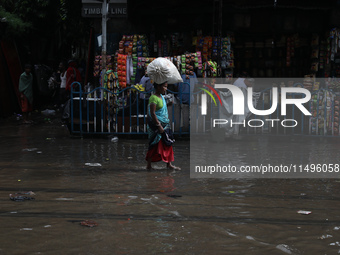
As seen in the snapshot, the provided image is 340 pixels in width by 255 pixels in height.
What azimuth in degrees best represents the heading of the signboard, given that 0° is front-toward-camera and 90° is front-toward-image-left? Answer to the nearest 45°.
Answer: approximately 0°

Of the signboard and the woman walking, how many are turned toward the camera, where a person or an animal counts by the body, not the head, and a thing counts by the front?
1

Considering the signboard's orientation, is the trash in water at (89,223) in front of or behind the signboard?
in front

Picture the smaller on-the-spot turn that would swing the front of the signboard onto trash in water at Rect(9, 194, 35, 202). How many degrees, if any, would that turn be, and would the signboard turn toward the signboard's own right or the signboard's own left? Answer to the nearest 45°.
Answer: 0° — it already faces it

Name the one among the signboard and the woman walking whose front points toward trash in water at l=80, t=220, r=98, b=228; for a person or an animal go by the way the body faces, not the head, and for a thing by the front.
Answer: the signboard
